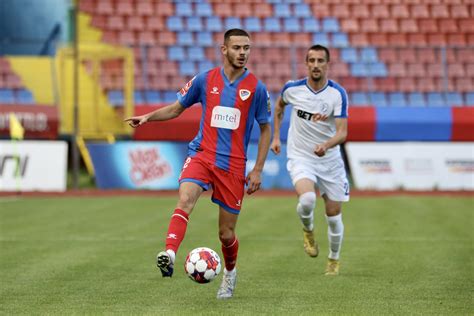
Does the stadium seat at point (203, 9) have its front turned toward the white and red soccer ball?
yes

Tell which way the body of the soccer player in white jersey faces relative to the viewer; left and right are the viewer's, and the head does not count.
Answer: facing the viewer

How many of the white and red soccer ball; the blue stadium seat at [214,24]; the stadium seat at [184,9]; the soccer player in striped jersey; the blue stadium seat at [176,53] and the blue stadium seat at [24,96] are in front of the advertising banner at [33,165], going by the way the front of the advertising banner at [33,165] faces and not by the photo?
2

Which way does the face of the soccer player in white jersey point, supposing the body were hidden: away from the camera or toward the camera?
toward the camera

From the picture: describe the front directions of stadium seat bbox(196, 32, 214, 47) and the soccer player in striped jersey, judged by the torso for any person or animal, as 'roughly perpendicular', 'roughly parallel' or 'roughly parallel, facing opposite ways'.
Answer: roughly parallel

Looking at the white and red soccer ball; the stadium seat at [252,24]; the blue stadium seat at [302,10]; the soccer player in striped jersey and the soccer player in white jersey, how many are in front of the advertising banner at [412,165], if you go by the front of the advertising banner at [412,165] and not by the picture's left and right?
3

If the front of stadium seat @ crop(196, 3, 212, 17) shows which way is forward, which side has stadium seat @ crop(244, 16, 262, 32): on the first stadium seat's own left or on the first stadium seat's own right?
on the first stadium seat's own left

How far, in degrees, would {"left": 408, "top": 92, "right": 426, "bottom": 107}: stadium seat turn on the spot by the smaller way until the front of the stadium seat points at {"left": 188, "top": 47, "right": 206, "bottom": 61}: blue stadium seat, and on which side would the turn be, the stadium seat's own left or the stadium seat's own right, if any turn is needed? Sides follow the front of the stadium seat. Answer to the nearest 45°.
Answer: approximately 90° to the stadium seat's own right

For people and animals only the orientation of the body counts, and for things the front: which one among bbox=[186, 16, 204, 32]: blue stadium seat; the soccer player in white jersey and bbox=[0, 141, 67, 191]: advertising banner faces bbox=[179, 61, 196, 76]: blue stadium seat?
bbox=[186, 16, 204, 32]: blue stadium seat

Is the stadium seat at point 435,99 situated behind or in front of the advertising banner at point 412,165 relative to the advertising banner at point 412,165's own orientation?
behind

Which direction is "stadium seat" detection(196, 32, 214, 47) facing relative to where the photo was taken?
toward the camera

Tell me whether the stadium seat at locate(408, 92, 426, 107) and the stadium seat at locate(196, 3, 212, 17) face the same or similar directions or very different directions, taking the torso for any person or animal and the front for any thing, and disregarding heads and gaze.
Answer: same or similar directions

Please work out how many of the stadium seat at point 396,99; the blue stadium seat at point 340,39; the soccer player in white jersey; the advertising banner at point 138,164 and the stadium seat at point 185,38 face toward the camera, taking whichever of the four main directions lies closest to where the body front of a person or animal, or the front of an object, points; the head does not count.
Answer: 5

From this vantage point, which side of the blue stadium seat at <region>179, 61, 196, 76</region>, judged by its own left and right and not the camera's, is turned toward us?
front

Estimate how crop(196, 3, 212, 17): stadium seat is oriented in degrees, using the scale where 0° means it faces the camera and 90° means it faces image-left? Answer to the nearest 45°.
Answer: approximately 0°

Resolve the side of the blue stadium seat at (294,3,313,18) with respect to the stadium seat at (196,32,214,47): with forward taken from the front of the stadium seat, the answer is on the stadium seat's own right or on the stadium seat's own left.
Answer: on the stadium seat's own left

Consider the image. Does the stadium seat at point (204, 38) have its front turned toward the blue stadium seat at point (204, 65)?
yes

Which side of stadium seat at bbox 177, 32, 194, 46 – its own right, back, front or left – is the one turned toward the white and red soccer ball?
front
